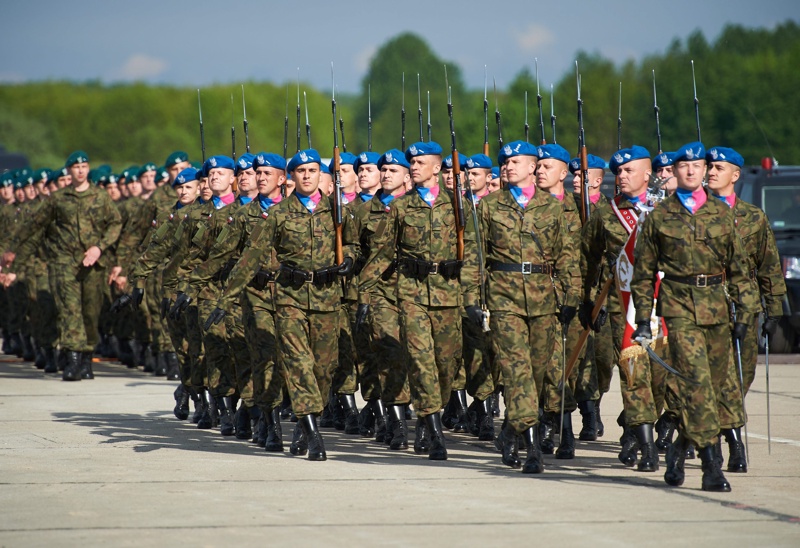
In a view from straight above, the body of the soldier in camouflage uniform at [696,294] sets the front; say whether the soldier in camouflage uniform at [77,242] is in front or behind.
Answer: behind

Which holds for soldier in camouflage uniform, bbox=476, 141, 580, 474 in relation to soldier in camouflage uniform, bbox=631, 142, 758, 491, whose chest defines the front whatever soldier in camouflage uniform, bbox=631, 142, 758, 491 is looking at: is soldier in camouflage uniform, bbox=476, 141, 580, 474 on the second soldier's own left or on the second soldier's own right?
on the second soldier's own right

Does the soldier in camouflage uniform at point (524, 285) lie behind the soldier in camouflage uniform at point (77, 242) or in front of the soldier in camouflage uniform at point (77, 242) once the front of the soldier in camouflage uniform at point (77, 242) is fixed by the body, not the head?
in front

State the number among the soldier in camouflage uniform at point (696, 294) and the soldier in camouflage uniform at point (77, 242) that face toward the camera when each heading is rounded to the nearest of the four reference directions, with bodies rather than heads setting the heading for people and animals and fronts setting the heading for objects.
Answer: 2

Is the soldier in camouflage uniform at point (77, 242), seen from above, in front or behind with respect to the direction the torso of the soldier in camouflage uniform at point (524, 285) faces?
behind

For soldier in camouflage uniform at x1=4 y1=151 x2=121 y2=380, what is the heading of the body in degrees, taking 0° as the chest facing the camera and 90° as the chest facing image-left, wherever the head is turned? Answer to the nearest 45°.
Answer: approximately 0°

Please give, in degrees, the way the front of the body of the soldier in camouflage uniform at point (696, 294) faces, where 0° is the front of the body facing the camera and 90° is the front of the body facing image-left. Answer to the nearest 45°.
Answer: approximately 0°
